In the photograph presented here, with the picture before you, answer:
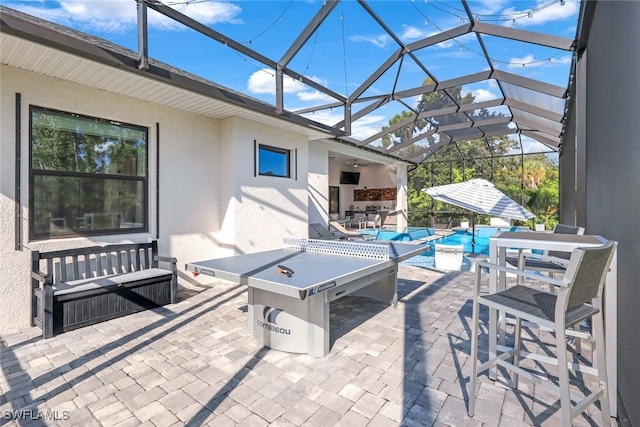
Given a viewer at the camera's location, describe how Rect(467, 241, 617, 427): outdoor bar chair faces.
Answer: facing away from the viewer and to the left of the viewer

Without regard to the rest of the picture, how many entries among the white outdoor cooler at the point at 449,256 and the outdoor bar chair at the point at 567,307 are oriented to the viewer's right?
0

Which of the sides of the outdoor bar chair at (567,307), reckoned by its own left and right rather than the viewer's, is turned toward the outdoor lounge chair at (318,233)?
front

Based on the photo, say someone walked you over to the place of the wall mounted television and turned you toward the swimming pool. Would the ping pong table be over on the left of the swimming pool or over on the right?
right

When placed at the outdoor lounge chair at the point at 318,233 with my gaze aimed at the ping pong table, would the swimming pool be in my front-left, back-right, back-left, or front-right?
back-left

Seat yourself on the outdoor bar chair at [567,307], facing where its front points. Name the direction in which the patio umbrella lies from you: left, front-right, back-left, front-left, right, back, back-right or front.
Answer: front-right

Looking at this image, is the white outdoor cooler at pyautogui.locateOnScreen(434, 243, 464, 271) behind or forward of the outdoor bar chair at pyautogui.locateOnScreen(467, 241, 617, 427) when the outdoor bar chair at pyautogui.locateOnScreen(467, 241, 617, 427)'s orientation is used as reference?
forward
